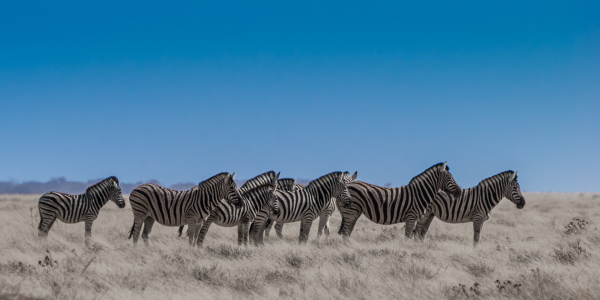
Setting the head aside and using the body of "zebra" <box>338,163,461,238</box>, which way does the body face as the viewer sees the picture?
to the viewer's right

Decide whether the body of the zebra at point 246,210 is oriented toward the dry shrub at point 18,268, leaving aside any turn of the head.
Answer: no

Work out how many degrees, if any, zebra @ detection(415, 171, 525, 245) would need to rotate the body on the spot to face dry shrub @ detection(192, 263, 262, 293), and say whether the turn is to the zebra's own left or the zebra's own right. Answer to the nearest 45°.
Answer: approximately 135° to the zebra's own right

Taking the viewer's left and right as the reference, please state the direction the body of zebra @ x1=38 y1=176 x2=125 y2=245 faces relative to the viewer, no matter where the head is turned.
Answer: facing to the right of the viewer

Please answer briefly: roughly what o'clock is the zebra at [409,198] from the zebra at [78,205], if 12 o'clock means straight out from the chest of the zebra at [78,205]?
the zebra at [409,198] is roughly at 1 o'clock from the zebra at [78,205].

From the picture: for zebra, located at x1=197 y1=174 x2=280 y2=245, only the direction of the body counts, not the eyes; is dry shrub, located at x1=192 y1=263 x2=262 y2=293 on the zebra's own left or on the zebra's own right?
on the zebra's own right

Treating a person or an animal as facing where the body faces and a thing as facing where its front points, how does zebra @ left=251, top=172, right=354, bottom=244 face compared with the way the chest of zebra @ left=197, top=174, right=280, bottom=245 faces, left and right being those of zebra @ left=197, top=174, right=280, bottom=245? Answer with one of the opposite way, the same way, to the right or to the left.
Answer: the same way

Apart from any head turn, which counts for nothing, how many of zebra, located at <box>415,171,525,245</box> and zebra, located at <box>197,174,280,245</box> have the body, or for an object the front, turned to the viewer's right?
2

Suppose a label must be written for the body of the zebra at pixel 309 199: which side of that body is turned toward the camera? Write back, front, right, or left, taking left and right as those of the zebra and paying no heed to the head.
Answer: right

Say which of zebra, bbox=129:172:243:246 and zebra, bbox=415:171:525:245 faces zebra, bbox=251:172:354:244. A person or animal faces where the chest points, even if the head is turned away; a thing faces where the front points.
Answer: zebra, bbox=129:172:243:246

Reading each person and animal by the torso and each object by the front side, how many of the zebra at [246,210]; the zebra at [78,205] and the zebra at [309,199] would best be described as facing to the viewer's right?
3

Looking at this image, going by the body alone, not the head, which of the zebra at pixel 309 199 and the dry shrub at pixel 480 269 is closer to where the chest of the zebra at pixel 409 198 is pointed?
the dry shrub

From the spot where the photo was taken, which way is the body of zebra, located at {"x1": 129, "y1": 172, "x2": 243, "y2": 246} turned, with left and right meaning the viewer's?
facing to the right of the viewer

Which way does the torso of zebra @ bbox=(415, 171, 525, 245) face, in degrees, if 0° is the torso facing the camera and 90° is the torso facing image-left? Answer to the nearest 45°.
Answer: approximately 270°

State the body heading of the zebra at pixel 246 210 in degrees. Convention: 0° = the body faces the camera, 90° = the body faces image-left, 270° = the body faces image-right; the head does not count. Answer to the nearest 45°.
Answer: approximately 270°

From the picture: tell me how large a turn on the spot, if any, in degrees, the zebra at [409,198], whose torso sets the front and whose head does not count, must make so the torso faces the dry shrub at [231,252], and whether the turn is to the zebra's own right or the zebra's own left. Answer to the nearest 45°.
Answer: approximately 135° to the zebra's own right

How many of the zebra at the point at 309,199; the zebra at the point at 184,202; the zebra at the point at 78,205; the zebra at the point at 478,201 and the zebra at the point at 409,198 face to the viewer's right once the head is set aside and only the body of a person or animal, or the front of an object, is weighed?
5

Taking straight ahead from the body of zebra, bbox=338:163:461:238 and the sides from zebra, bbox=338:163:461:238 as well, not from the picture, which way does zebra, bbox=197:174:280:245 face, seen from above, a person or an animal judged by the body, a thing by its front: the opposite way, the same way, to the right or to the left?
the same way

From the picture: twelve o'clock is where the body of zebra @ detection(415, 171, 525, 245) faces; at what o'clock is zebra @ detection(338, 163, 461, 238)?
zebra @ detection(338, 163, 461, 238) is roughly at 5 o'clock from zebra @ detection(415, 171, 525, 245).
